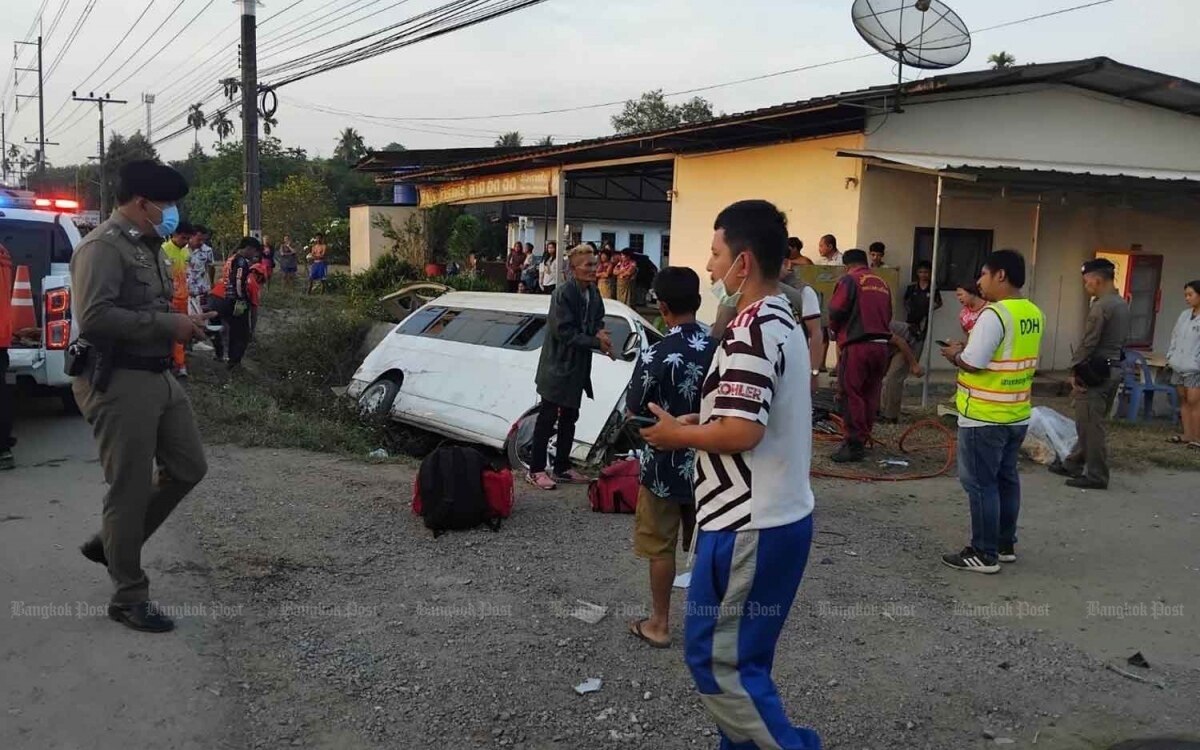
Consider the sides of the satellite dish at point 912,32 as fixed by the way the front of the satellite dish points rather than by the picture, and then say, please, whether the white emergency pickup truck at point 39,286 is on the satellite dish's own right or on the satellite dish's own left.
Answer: on the satellite dish's own right

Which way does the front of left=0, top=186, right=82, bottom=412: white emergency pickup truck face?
away from the camera

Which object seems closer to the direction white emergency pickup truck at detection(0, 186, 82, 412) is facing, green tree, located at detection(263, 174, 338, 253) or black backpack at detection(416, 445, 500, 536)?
the green tree

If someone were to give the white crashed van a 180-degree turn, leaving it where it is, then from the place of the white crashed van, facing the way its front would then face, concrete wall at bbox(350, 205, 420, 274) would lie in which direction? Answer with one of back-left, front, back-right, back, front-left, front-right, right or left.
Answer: front-right

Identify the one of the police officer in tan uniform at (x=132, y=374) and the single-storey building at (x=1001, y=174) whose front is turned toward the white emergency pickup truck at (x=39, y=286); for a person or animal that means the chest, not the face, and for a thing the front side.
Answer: the single-storey building

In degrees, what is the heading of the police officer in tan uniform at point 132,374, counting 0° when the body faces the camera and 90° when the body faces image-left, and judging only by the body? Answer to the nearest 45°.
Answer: approximately 270°

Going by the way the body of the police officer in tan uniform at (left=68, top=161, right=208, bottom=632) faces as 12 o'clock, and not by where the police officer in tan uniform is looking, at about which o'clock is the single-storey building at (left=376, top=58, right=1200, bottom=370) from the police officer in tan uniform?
The single-storey building is roughly at 11 o'clock from the police officer in tan uniform.

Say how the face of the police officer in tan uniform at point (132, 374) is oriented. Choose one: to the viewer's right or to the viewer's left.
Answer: to the viewer's right

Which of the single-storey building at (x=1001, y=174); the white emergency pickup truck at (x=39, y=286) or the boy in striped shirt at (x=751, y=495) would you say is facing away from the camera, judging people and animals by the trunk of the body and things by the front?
the white emergency pickup truck

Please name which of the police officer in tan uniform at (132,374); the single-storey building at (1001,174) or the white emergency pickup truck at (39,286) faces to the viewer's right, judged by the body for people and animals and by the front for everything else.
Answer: the police officer in tan uniform

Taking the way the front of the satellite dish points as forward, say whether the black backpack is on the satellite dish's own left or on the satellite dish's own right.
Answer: on the satellite dish's own right

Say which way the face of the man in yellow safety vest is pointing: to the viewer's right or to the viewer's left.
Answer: to the viewer's left

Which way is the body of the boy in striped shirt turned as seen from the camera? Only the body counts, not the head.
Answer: to the viewer's left
